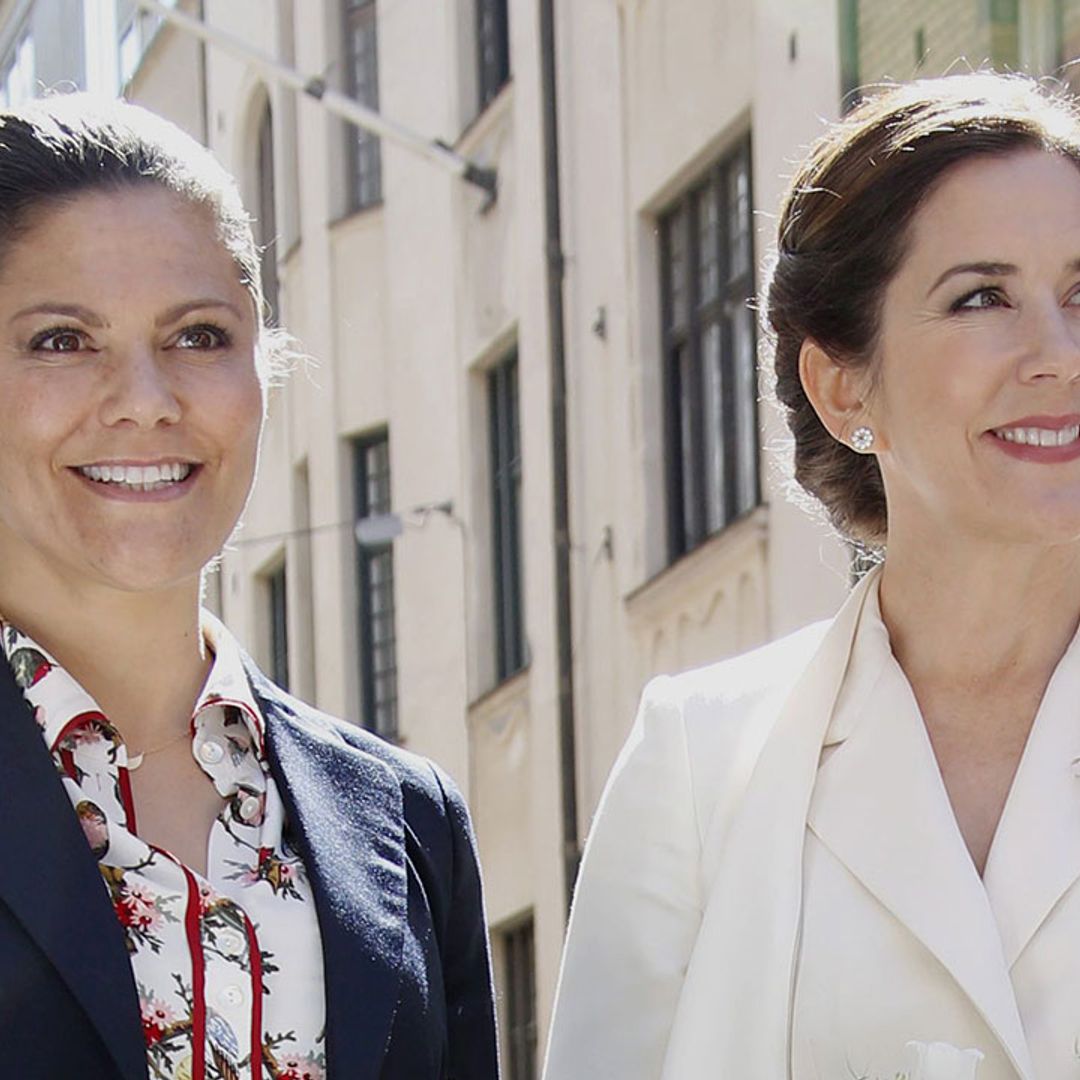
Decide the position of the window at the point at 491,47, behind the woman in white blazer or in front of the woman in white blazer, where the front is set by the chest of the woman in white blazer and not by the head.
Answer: behind

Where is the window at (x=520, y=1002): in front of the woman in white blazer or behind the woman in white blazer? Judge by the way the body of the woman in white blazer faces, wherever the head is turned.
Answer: behind

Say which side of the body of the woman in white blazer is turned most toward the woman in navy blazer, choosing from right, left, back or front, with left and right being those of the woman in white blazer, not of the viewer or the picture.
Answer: right
